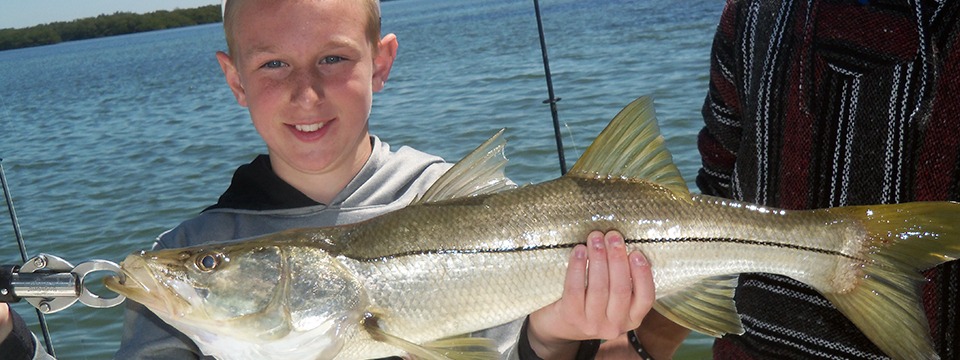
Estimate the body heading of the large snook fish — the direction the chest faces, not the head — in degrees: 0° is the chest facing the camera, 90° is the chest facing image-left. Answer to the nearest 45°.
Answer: approximately 90°

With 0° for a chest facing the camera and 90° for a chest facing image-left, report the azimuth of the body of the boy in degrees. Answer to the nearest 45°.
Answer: approximately 0°
